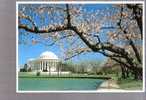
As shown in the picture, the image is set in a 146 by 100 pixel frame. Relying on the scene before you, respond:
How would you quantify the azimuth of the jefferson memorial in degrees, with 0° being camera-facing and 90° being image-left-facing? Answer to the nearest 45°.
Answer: approximately 45°
